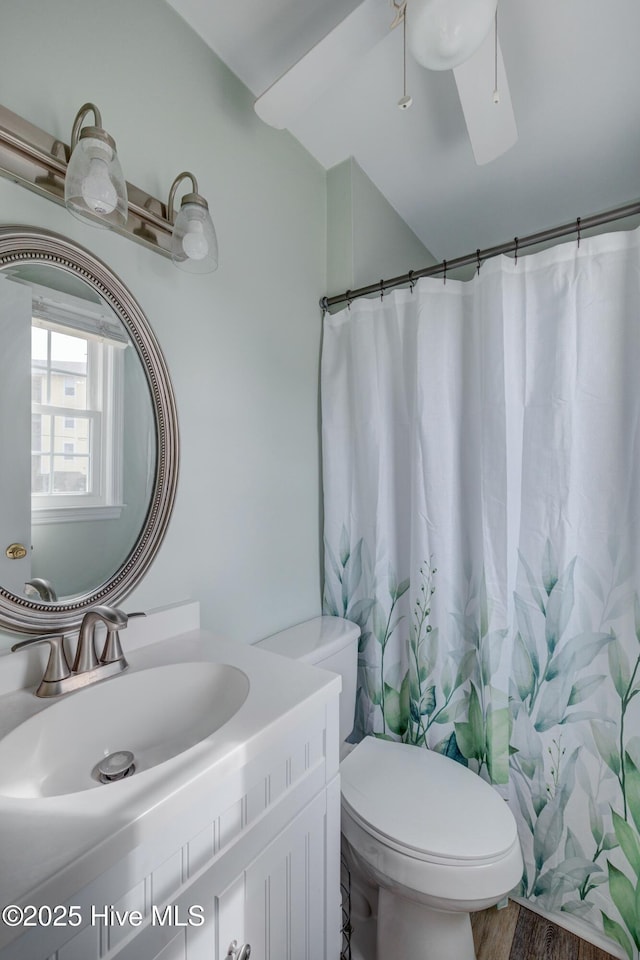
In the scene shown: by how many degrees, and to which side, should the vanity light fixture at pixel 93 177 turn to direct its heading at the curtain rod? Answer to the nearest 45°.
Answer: approximately 45° to its left

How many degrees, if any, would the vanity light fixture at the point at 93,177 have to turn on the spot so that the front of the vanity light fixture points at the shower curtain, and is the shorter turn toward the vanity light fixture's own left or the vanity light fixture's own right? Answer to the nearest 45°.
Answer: approximately 45° to the vanity light fixture's own left

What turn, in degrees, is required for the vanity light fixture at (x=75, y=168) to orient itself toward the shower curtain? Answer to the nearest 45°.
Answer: approximately 45° to its left

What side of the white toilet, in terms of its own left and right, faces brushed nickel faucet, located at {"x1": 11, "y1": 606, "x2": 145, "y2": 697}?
right
